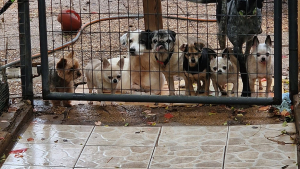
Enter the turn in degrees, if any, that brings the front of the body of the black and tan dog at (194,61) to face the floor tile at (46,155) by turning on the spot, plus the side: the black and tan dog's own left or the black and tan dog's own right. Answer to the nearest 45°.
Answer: approximately 45° to the black and tan dog's own right

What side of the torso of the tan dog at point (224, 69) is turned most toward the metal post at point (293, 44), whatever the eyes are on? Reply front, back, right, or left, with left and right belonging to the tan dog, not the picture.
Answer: left

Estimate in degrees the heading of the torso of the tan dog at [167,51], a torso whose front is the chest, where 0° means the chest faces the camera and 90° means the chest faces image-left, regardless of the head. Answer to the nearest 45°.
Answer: approximately 45°

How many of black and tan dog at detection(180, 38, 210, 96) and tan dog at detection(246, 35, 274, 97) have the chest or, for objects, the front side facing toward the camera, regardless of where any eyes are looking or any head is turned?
2

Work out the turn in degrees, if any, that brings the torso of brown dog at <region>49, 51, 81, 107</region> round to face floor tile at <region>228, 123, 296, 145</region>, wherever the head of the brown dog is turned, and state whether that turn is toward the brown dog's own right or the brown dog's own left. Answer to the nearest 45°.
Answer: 0° — it already faces it

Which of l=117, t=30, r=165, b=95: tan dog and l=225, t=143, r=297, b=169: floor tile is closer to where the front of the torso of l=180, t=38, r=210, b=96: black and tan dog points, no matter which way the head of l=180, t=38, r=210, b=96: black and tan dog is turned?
the floor tile

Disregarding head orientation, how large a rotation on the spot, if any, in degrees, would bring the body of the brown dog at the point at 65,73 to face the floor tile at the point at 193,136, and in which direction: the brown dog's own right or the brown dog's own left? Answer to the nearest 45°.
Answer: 0° — it already faces it

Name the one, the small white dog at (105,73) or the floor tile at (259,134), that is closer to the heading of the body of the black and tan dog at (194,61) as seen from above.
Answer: the floor tile

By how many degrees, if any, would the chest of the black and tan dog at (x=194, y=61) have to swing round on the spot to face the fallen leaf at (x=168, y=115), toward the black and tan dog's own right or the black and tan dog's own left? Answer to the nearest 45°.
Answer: approximately 45° to the black and tan dog's own right

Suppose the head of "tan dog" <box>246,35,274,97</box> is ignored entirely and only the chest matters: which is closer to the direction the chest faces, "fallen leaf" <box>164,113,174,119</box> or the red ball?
the fallen leaf
